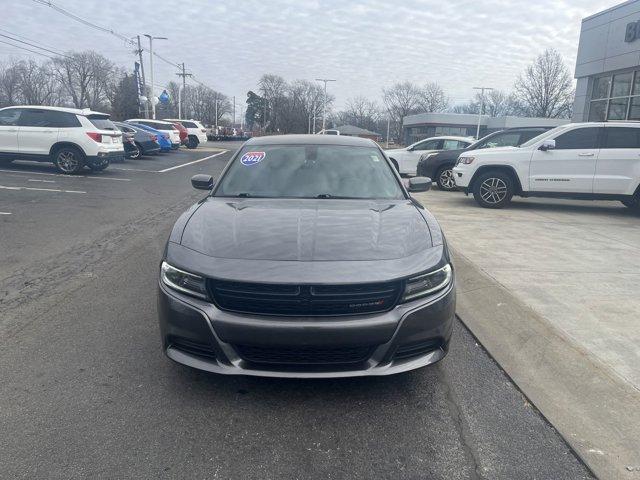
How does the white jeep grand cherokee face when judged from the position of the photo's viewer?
facing to the left of the viewer

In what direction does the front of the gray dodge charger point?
toward the camera

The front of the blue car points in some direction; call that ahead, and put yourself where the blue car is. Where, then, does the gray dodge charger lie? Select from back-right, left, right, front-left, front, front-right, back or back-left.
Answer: back-left

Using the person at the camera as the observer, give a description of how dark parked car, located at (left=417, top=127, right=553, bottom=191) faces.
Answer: facing the viewer and to the left of the viewer

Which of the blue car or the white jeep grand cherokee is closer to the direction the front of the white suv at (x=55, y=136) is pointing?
the blue car

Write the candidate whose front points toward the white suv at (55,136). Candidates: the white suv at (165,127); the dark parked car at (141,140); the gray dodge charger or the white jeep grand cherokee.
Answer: the white jeep grand cherokee

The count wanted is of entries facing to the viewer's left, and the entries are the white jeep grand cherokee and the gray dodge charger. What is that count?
1

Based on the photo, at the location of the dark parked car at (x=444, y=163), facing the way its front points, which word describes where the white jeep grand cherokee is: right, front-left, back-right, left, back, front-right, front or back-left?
left

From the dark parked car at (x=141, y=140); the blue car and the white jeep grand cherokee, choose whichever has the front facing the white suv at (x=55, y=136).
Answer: the white jeep grand cherokee

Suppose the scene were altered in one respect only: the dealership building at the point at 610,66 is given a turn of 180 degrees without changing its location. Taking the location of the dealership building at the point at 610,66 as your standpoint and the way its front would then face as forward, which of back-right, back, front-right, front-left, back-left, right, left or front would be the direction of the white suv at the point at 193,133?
back-left

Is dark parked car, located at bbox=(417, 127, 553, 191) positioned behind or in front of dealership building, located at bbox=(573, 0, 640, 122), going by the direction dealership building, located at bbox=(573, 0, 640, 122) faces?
in front

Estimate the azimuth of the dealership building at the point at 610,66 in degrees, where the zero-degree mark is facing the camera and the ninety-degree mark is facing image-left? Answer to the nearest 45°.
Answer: approximately 45°

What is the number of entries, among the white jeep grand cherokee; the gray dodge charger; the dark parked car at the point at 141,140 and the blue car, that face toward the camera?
1

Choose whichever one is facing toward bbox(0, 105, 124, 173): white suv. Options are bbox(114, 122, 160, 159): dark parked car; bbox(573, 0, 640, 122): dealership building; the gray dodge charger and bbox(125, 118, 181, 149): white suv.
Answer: the dealership building

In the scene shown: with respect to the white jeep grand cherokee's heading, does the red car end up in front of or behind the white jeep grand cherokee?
in front

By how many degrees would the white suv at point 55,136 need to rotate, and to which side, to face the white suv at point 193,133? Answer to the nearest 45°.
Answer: approximately 90° to its right
